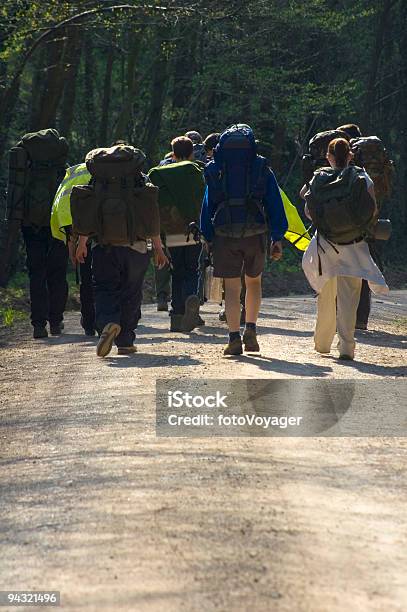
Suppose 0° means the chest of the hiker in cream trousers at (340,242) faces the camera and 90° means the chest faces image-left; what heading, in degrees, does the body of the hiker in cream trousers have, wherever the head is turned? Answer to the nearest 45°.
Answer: approximately 180°

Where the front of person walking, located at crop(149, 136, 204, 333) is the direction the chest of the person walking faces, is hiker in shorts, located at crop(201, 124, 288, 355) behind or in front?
behind

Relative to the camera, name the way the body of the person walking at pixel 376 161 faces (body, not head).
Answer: away from the camera

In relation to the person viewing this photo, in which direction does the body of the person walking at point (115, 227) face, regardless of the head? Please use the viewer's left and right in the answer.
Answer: facing away from the viewer

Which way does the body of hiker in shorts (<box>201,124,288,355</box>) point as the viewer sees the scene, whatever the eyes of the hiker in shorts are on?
away from the camera

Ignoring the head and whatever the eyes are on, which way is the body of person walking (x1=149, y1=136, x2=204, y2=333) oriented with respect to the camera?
away from the camera

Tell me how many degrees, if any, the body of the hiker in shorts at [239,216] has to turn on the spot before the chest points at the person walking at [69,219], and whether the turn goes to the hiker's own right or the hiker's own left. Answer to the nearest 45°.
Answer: approximately 45° to the hiker's own left
